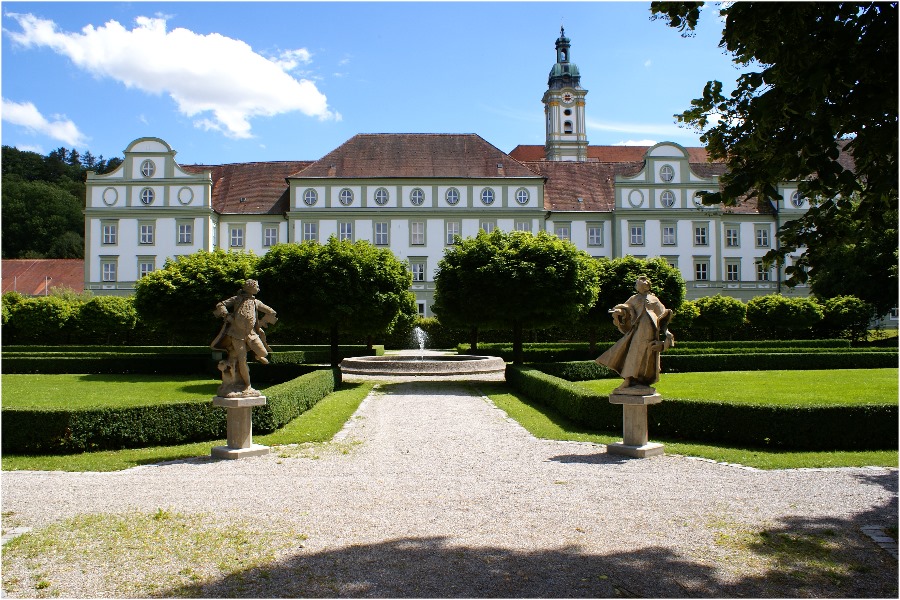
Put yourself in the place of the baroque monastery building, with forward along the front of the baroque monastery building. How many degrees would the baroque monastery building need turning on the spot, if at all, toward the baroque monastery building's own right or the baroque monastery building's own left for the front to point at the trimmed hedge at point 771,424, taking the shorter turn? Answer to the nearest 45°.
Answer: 0° — it already faces it

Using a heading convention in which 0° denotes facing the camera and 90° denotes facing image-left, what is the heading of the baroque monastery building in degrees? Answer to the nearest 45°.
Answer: approximately 0°

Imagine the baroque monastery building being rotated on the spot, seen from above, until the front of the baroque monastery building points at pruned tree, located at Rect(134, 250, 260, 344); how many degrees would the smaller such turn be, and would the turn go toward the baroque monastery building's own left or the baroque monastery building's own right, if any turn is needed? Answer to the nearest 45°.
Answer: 0° — it already faces it

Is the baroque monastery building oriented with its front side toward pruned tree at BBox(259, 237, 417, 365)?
yes

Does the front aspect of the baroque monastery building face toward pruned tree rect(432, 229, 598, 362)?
yes

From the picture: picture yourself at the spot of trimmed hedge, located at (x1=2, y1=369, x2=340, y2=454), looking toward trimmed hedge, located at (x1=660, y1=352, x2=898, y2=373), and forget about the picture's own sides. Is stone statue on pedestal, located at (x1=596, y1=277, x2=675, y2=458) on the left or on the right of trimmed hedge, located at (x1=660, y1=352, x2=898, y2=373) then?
right

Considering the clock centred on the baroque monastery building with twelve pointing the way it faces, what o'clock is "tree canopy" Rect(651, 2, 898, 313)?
The tree canopy is roughly at 12 o'clock from the baroque monastery building.

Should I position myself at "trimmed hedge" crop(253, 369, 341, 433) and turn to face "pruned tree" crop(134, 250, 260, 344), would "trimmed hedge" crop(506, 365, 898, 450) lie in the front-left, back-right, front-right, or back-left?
back-right

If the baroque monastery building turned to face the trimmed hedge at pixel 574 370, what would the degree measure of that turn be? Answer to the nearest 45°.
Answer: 0° — it already faces it

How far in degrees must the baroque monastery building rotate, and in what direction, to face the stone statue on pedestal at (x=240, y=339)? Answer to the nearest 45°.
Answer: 0° — it already faces it
